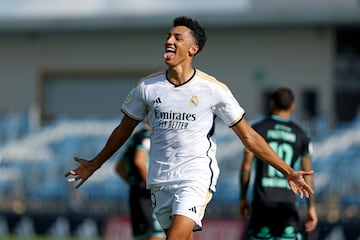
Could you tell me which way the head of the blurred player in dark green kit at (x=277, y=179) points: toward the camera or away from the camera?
away from the camera

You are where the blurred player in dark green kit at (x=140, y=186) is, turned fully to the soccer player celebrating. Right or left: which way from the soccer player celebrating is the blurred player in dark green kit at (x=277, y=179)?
left

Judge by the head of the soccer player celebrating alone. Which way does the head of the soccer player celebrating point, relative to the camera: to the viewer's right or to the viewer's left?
to the viewer's left

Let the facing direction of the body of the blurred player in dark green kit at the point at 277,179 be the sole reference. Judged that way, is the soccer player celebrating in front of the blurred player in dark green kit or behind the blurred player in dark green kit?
behind

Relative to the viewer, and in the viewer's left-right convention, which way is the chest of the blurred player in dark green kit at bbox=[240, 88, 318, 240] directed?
facing away from the viewer

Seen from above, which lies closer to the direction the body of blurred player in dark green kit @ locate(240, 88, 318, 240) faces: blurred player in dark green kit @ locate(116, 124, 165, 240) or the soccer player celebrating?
the blurred player in dark green kit

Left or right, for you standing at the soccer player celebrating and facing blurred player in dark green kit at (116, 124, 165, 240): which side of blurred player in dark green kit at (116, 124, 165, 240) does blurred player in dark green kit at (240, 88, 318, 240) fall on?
right
